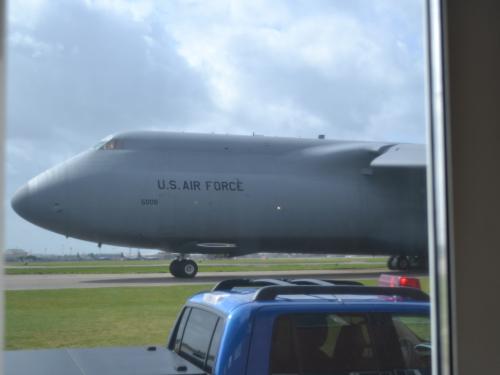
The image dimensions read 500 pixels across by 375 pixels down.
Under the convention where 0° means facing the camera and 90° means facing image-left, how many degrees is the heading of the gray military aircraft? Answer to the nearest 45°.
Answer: approximately 90°
